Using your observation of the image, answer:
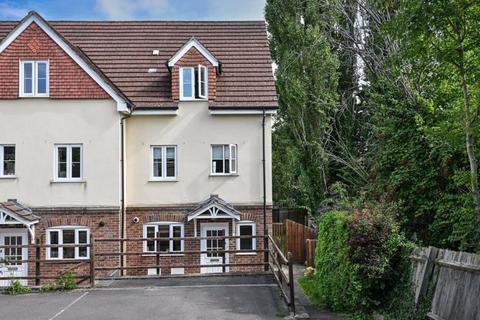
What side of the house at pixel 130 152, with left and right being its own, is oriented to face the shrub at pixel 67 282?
front

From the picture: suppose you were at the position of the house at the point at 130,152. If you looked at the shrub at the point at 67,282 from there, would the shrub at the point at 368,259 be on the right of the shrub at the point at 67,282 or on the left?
left

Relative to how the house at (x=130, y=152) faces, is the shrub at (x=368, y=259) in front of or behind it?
in front

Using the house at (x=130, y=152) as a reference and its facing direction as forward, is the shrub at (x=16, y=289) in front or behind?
in front

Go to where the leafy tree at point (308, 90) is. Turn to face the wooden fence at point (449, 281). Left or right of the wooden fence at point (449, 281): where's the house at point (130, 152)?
right

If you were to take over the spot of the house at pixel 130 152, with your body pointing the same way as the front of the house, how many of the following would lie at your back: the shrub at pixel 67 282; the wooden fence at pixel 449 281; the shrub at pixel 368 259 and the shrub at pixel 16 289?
0

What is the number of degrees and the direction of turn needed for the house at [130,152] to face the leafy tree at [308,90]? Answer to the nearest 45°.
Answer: approximately 135° to its left

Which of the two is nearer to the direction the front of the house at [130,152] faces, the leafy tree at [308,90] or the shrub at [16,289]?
the shrub

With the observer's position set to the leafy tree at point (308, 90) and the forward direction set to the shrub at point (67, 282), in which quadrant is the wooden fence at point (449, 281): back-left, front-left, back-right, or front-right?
front-left

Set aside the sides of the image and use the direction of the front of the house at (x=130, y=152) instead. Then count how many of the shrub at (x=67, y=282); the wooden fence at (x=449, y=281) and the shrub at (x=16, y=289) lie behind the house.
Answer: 0

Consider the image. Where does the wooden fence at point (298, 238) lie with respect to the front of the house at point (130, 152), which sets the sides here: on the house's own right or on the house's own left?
on the house's own left

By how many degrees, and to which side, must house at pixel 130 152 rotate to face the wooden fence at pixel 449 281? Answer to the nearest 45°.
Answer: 0° — it already faces it

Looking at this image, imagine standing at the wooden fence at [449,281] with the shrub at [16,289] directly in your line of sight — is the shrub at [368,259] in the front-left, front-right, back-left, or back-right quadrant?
front-right

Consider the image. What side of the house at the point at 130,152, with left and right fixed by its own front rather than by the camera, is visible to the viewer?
front

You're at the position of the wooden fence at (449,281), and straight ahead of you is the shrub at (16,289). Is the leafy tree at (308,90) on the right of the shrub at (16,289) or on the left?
right
